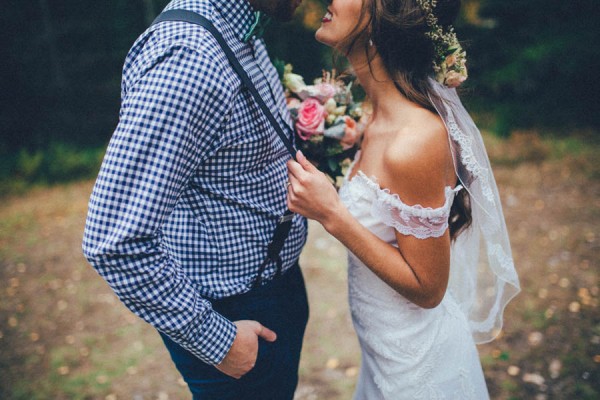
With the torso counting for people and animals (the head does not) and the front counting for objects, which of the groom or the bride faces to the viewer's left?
the bride

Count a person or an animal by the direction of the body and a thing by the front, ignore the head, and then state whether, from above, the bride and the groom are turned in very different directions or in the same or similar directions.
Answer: very different directions

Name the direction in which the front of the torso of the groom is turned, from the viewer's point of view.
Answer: to the viewer's right

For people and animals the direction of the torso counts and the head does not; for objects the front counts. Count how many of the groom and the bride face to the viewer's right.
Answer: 1

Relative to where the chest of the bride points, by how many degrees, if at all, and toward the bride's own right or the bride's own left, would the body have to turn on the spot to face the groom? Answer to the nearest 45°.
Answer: approximately 45° to the bride's own left

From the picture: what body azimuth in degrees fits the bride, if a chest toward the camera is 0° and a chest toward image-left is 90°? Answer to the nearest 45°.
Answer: approximately 90°

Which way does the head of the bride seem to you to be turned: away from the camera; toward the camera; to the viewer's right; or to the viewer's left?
to the viewer's left
